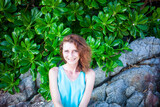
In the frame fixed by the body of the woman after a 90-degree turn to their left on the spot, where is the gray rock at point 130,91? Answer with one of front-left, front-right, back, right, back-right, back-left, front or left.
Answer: front-left

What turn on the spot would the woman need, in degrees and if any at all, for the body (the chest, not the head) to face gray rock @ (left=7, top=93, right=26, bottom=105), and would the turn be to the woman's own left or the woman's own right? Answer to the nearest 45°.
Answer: approximately 135° to the woman's own right

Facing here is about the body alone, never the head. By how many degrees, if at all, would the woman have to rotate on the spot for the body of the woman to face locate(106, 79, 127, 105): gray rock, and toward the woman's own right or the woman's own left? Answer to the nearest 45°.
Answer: approximately 135° to the woman's own left

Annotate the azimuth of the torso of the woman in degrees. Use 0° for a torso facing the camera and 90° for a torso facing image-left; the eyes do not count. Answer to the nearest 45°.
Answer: approximately 0°
